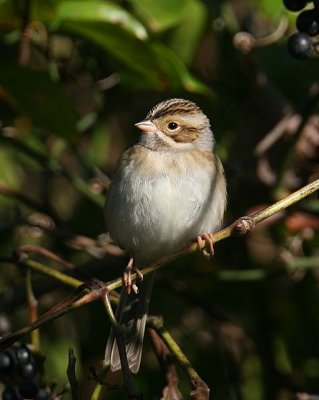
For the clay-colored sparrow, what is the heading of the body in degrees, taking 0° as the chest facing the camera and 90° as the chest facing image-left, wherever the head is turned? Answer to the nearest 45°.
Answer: approximately 0°

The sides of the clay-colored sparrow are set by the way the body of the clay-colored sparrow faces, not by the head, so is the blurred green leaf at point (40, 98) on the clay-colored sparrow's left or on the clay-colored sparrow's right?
on the clay-colored sparrow's right
